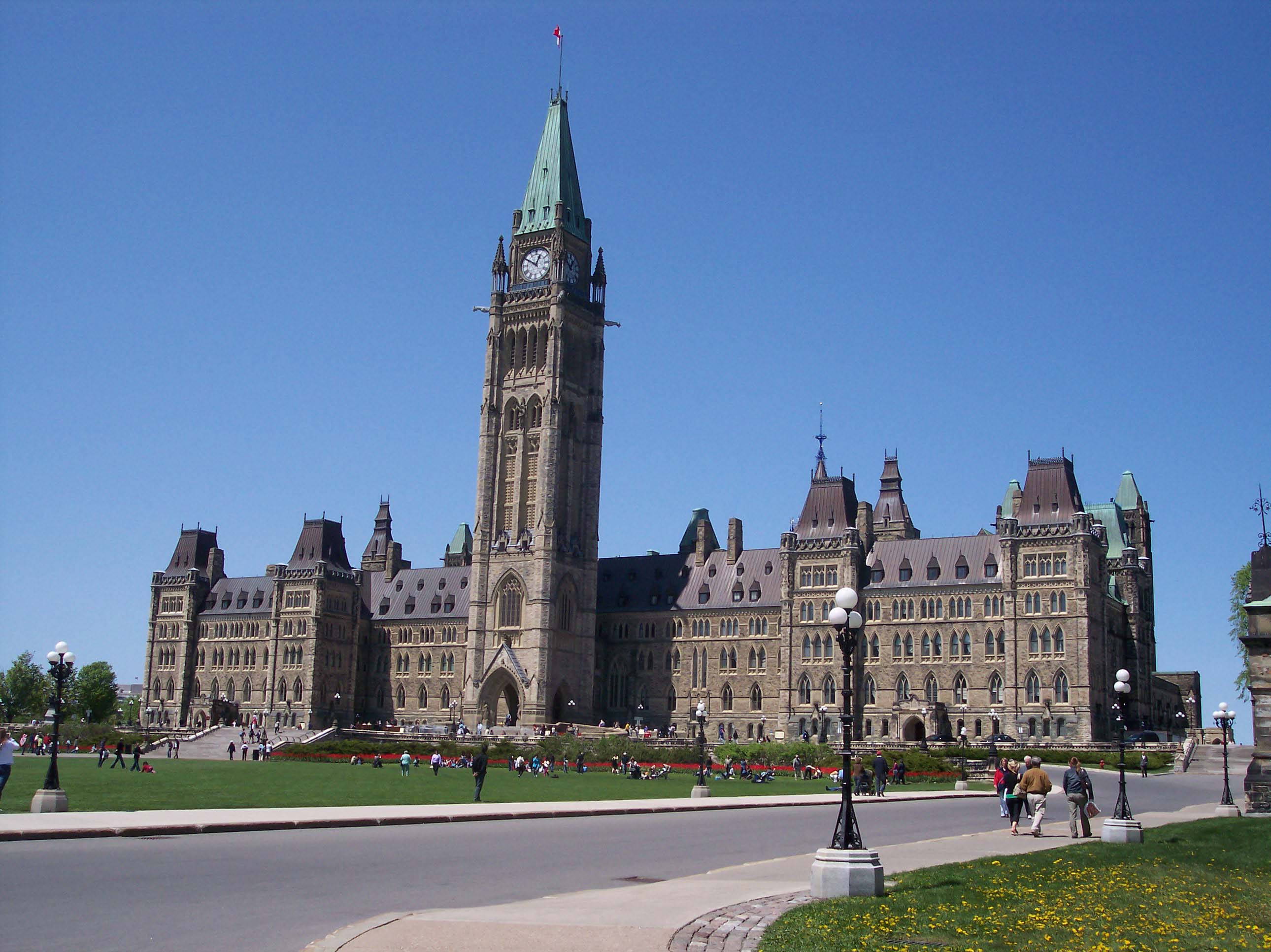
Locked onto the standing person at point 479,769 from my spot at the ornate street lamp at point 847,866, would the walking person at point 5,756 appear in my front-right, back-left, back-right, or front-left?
front-left

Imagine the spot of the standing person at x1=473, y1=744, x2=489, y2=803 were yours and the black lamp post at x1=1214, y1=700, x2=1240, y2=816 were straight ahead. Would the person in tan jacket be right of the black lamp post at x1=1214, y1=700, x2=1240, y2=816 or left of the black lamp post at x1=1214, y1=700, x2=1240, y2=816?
right

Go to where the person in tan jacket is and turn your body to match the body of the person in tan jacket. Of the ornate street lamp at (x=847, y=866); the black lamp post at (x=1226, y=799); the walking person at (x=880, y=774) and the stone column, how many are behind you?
1
